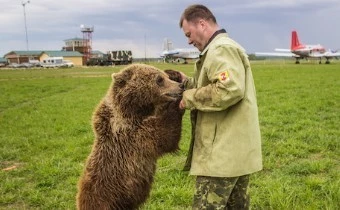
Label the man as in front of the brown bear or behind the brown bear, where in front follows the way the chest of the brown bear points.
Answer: in front

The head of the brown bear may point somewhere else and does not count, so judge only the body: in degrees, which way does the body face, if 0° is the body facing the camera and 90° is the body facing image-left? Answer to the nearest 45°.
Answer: approximately 270°

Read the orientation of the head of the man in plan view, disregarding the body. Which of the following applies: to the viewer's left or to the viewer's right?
to the viewer's left

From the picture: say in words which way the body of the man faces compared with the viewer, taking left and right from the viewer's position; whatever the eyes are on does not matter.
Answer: facing to the left of the viewer

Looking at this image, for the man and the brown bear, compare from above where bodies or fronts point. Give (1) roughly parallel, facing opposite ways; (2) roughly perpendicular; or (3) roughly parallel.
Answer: roughly parallel, facing opposite ways

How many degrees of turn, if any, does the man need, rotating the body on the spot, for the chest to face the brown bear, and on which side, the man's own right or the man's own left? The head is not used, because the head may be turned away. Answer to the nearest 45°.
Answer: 0° — they already face it

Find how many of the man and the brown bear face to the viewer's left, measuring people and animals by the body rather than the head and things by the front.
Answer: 1
